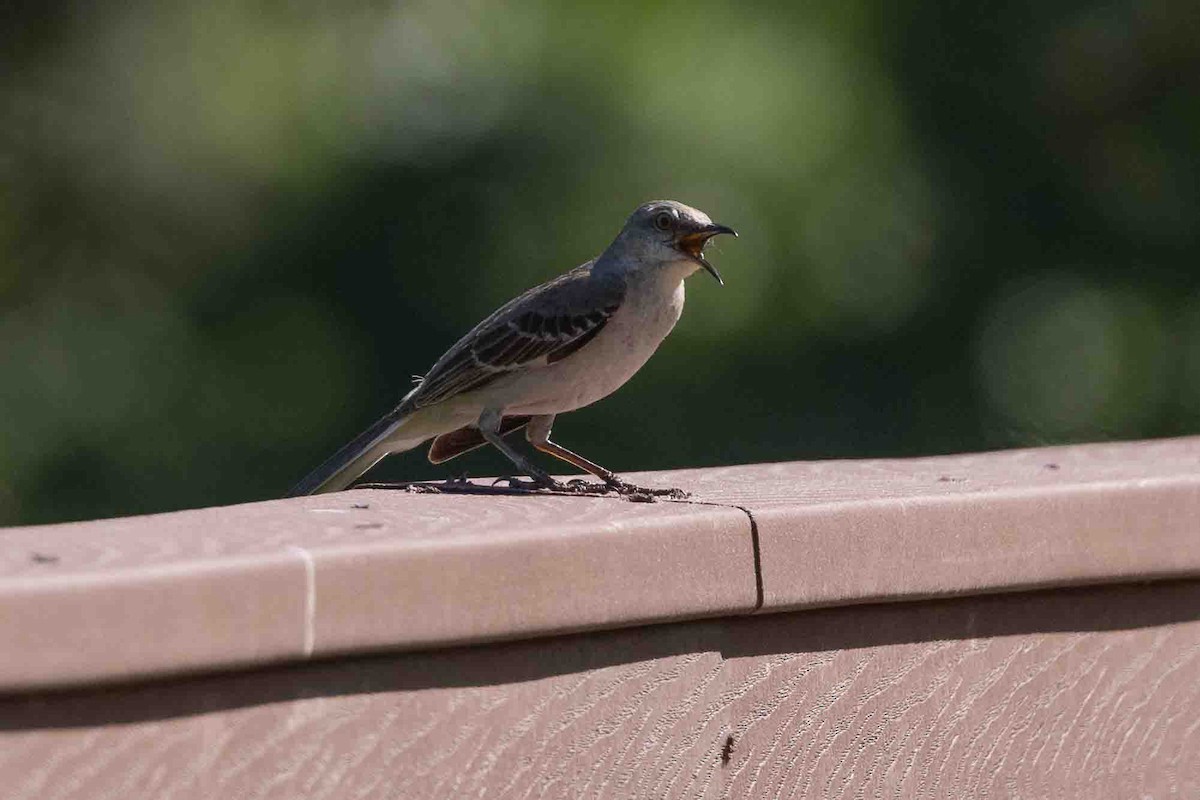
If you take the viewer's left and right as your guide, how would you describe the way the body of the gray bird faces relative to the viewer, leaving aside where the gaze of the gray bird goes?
facing to the right of the viewer
